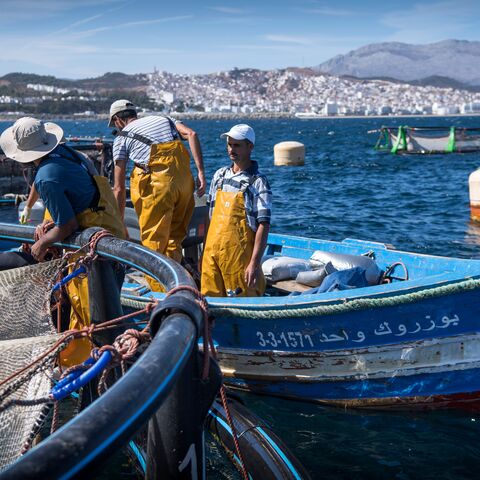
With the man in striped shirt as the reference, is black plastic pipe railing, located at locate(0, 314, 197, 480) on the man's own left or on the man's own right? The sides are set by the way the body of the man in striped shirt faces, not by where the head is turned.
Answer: on the man's own left

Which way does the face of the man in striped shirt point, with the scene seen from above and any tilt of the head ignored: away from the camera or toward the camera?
away from the camera

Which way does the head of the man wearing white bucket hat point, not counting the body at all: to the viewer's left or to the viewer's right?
to the viewer's left

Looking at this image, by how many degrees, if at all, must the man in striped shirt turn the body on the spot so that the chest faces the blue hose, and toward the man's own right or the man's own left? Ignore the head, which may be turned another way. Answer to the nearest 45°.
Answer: approximately 135° to the man's own left

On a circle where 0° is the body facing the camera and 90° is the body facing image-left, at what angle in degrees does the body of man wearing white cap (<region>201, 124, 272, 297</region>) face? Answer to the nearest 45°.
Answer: approximately 45°

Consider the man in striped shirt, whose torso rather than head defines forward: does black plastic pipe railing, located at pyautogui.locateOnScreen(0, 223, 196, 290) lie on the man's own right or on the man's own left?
on the man's own left

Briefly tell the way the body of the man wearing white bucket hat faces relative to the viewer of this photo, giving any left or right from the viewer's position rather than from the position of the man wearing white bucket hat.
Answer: facing to the left of the viewer
